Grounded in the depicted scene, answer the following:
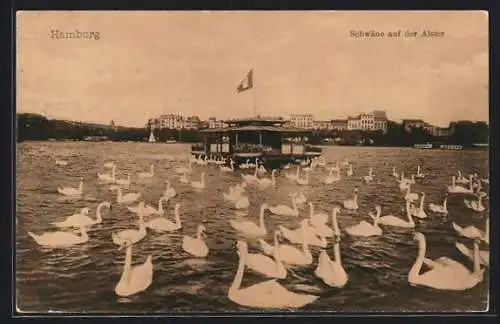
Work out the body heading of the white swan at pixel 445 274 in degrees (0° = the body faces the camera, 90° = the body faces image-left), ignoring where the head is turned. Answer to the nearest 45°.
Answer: approximately 90°
